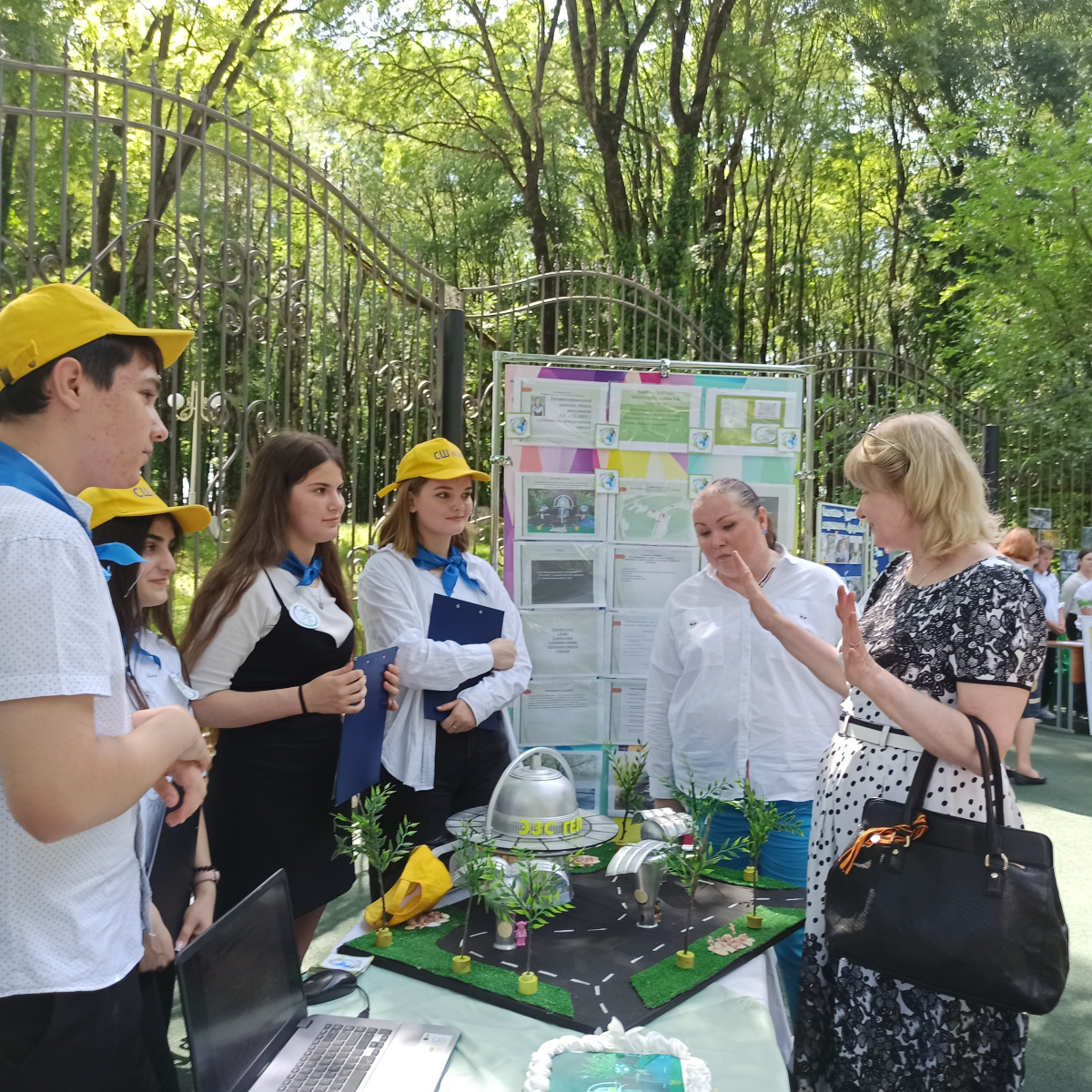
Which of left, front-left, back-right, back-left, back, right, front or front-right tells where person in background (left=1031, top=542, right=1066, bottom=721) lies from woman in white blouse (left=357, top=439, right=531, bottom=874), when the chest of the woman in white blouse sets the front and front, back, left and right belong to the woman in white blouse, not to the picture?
left

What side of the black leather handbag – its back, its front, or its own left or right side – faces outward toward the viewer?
front

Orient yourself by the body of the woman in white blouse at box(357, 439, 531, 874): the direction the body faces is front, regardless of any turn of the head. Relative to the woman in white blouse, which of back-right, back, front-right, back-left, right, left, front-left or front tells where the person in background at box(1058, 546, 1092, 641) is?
left

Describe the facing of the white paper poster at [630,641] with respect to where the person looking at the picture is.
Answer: facing the viewer

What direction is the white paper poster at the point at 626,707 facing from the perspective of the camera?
toward the camera

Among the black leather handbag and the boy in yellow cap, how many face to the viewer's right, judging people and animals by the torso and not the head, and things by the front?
1

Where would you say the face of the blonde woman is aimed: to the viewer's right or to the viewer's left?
to the viewer's left

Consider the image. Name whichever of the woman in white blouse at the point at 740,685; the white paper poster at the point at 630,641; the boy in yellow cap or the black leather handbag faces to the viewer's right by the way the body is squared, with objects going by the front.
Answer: the boy in yellow cap

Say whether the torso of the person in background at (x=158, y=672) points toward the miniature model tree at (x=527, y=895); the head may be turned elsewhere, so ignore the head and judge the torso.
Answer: yes

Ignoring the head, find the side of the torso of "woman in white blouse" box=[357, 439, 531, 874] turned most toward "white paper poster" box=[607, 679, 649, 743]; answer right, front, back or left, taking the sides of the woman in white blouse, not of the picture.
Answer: left

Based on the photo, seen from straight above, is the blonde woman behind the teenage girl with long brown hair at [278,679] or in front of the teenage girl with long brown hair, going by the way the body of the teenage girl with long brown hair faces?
in front

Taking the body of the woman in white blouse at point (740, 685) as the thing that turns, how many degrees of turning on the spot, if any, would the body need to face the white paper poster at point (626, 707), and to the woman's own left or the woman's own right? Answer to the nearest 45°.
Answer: approximately 135° to the woman's own right

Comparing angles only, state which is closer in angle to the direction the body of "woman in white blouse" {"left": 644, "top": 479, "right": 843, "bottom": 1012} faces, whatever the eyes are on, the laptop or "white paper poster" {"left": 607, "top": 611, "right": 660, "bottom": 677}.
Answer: the laptop

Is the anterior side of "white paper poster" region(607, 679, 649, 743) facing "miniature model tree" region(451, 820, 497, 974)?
yes

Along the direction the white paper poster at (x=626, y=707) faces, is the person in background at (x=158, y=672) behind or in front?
in front
